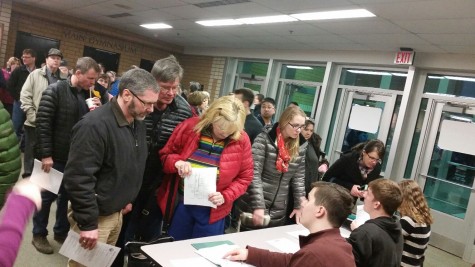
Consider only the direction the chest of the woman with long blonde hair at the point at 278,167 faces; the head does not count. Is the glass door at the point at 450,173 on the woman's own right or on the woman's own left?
on the woman's own left

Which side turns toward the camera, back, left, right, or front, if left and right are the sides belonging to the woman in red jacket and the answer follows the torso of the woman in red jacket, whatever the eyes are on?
front

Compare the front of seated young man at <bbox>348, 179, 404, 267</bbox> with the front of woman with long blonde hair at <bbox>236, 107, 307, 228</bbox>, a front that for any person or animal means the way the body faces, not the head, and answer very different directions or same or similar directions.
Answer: very different directions

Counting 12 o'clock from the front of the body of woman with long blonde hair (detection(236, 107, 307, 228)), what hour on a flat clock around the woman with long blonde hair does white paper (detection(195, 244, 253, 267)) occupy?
The white paper is roughly at 2 o'clock from the woman with long blonde hair.

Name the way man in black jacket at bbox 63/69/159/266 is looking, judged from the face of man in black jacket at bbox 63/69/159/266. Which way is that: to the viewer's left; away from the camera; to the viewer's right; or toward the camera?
to the viewer's right

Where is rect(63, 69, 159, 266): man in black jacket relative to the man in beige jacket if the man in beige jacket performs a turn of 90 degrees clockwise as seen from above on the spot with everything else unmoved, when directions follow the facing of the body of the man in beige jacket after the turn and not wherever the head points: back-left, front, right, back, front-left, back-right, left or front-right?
front-left

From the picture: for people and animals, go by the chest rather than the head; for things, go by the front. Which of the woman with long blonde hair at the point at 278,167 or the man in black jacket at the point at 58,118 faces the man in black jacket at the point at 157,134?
the man in black jacket at the point at 58,118

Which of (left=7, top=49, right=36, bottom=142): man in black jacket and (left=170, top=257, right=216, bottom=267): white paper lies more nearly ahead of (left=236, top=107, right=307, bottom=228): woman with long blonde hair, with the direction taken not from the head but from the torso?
the white paper

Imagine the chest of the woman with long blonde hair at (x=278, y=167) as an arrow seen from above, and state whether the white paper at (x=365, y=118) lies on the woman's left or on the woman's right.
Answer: on the woman's left

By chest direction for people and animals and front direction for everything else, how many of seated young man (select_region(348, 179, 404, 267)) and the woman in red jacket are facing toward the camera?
1

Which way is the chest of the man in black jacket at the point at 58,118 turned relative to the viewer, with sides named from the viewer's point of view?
facing the viewer and to the right of the viewer
